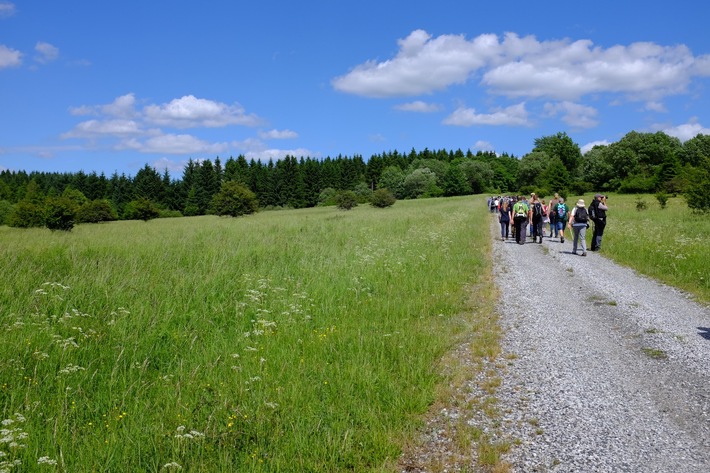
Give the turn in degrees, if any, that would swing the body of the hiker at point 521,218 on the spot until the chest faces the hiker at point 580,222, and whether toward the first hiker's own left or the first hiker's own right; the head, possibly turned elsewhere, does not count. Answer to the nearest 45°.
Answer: approximately 135° to the first hiker's own right

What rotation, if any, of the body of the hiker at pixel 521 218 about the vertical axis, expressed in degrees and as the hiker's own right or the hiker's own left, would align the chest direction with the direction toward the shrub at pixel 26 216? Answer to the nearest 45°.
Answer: approximately 90° to the hiker's own left

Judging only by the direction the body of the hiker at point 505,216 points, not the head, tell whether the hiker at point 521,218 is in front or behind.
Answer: behind

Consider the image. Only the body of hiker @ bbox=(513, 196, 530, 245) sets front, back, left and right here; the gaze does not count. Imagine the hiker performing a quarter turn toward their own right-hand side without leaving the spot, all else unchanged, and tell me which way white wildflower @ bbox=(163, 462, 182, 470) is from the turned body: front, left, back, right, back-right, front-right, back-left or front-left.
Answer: right

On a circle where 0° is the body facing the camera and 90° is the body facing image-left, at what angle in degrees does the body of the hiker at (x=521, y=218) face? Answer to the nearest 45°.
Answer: approximately 180°

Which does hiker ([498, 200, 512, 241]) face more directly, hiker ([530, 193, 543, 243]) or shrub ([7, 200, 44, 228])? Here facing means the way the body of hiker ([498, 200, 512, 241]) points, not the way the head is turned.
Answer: the shrub

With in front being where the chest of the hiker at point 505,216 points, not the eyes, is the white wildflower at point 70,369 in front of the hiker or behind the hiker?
behind

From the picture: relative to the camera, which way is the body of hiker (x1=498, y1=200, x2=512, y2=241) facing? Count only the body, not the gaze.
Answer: away from the camera

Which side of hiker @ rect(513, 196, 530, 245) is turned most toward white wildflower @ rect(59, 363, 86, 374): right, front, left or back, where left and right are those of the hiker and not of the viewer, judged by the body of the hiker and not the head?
back

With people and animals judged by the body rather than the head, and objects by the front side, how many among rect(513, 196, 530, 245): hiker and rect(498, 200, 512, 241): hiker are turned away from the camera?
2
